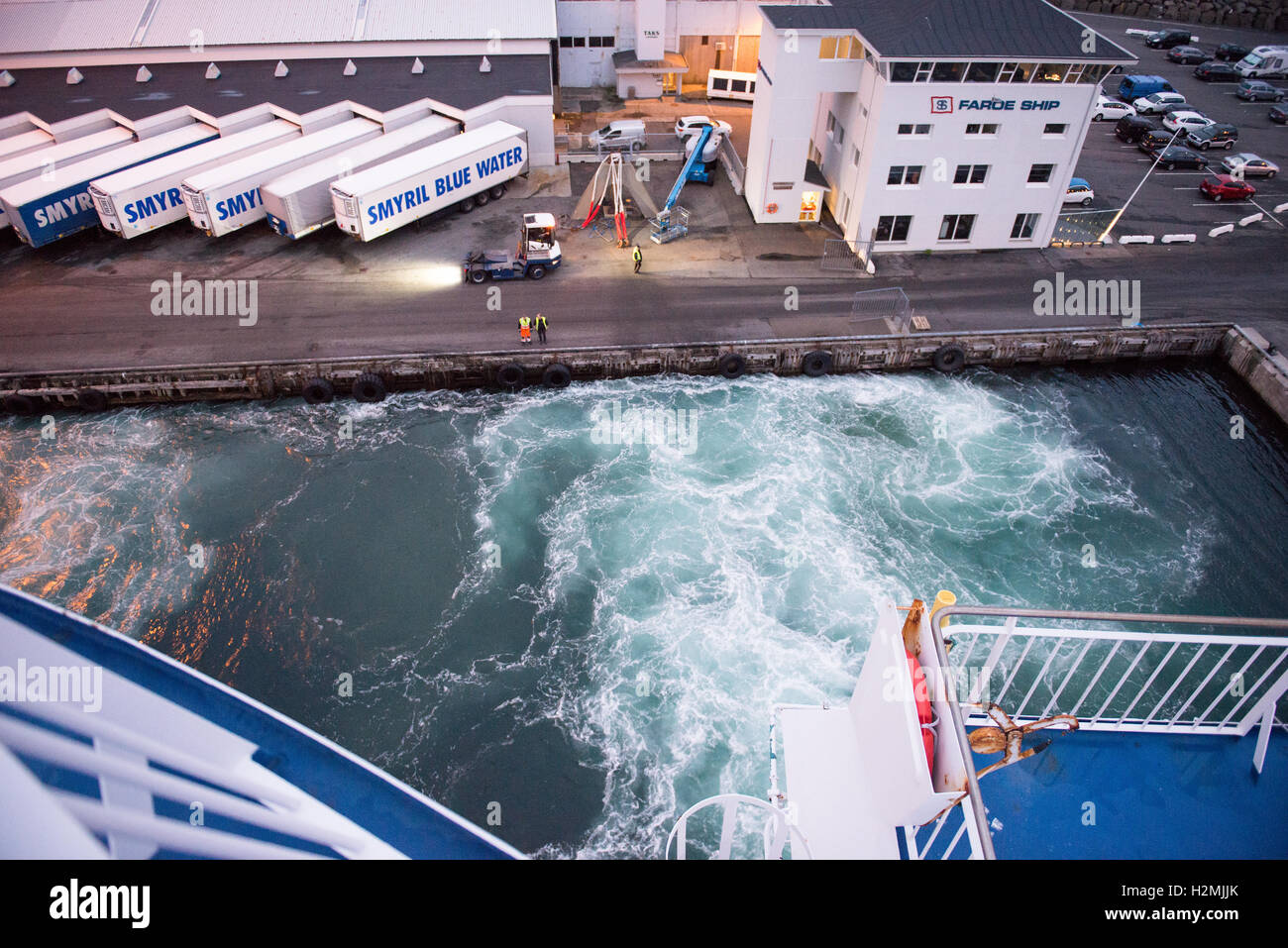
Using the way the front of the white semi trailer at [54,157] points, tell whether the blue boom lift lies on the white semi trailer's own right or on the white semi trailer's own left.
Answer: on the white semi trailer's own left

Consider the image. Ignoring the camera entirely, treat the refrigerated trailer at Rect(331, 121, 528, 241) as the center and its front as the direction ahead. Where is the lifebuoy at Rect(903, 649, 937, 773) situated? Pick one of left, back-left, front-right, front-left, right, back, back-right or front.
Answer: front-left

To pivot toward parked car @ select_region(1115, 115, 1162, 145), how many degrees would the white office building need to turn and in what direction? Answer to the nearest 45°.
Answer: approximately 135° to its left

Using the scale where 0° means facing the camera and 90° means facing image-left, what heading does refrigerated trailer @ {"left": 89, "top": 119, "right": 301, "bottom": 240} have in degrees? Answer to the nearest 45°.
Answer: approximately 45°

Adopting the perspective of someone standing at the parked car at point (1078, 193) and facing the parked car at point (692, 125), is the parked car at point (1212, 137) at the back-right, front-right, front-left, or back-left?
back-right

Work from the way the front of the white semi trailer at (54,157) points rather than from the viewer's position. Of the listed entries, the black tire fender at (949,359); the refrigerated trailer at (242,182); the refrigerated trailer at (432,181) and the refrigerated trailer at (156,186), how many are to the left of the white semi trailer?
4

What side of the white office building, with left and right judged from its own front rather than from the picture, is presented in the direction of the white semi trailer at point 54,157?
right

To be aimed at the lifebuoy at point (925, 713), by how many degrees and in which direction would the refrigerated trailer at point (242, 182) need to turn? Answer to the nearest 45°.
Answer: approximately 45° to its left

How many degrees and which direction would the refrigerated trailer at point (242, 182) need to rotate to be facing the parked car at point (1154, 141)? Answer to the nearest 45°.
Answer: approximately 135° to its left
